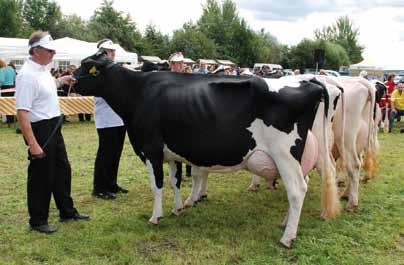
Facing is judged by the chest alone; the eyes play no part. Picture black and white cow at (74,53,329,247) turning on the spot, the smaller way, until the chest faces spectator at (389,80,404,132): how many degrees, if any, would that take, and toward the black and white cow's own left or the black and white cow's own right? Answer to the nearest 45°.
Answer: approximately 135° to the black and white cow's own right

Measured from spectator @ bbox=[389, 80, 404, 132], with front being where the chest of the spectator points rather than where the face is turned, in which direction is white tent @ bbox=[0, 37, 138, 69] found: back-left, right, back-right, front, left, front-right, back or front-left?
front-right

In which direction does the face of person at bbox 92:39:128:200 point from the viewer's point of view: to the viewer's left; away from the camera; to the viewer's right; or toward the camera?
to the viewer's right

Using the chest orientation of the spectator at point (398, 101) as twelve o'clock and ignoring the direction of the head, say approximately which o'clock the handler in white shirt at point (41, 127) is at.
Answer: The handler in white shirt is roughly at 11 o'clock from the spectator.

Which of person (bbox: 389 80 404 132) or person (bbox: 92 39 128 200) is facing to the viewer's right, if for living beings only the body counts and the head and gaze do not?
person (bbox: 92 39 128 200)

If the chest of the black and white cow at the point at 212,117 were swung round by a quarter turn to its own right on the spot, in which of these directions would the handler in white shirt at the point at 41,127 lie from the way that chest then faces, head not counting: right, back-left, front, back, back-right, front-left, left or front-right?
left

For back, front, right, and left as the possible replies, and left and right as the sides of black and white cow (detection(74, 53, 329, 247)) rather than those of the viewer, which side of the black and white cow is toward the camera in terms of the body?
left

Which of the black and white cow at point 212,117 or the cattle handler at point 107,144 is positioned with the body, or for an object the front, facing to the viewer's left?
the black and white cow

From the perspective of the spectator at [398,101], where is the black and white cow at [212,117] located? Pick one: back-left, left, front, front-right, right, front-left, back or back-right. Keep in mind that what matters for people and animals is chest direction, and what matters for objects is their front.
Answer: front-left

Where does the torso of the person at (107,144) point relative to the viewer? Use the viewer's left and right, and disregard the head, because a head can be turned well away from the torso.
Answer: facing to the right of the viewer

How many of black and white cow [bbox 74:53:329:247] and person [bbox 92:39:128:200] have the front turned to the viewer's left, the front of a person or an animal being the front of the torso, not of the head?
1

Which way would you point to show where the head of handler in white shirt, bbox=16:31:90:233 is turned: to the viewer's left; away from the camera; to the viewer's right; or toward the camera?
to the viewer's right
